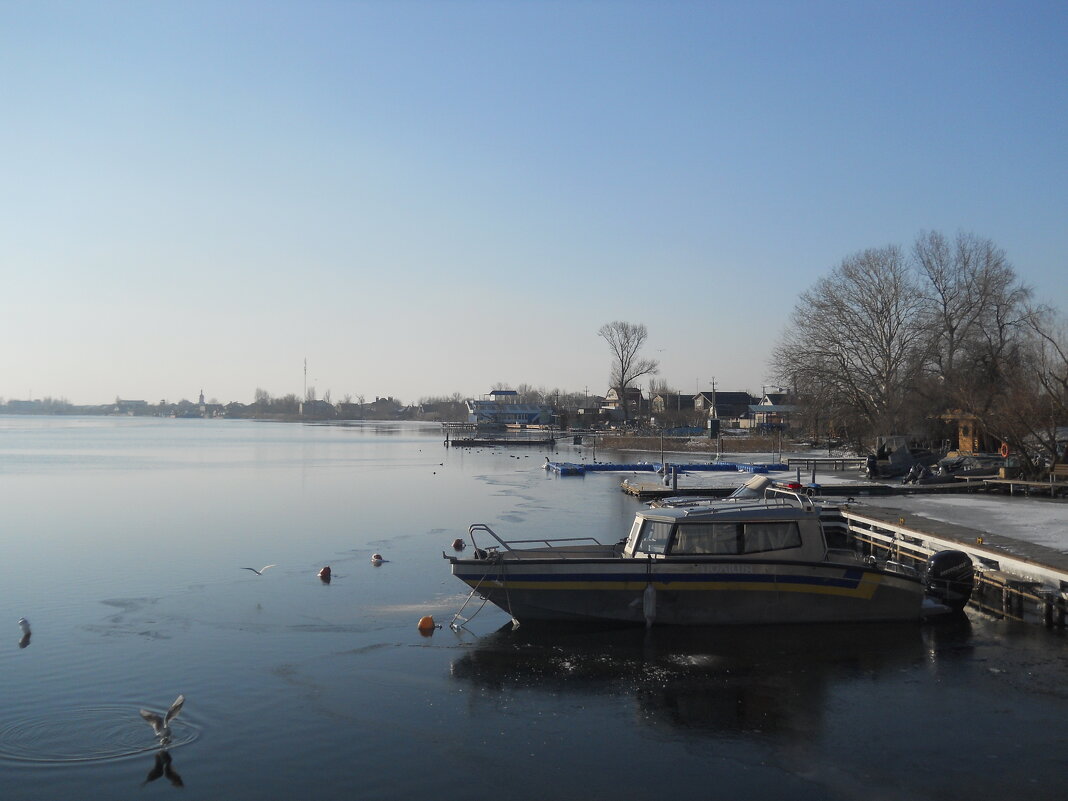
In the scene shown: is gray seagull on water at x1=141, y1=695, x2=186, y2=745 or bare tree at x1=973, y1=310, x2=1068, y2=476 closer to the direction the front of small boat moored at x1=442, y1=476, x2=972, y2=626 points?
the gray seagull on water

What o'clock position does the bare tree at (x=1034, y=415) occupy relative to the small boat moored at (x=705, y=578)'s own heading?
The bare tree is roughly at 4 o'clock from the small boat moored.

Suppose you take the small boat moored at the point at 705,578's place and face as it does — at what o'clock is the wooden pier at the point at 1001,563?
The wooden pier is roughly at 5 o'clock from the small boat moored.

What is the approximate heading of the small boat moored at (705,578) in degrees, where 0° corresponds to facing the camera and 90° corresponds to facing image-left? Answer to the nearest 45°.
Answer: approximately 90°

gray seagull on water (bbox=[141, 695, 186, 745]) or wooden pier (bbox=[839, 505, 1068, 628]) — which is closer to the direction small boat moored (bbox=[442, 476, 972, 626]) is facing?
the gray seagull on water

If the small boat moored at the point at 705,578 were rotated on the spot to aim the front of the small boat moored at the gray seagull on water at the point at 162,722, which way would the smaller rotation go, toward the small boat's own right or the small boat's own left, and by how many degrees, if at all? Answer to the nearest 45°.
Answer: approximately 45° to the small boat's own left
